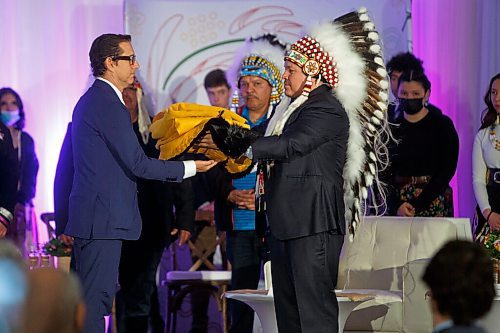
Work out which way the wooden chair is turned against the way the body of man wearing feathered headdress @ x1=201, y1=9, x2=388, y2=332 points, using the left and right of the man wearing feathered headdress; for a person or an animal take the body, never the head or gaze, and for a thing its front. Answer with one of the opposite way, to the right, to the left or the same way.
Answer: to the left

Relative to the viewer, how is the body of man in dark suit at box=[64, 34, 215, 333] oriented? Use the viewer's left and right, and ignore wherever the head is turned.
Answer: facing to the right of the viewer

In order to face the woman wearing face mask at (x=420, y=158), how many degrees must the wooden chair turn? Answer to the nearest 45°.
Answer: approximately 90° to its left

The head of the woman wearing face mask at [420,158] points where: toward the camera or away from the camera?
toward the camera

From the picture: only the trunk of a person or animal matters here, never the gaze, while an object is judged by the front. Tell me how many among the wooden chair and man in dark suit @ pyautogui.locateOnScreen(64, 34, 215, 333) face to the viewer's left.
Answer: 0

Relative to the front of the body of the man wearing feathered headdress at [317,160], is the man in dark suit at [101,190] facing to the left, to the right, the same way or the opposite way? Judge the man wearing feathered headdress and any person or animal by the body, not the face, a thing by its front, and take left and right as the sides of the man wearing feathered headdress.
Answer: the opposite way

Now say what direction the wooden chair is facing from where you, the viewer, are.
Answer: facing the viewer

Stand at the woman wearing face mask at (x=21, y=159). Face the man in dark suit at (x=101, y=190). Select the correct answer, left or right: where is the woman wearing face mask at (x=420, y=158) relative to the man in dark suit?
left

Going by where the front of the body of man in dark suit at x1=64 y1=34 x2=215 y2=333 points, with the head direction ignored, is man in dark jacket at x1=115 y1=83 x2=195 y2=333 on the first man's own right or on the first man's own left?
on the first man's own left

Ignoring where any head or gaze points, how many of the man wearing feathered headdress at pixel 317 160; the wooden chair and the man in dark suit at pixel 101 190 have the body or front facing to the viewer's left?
1

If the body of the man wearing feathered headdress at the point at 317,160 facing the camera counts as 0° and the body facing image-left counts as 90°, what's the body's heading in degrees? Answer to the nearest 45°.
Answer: approximately 90°

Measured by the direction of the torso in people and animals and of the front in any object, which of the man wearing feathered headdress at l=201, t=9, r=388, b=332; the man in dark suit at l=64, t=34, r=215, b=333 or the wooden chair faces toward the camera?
the wooden chair

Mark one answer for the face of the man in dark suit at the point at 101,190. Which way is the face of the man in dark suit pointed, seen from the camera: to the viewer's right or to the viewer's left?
to the viewer's right

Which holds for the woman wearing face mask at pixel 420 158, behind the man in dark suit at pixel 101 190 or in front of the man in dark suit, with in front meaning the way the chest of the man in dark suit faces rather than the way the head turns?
in front

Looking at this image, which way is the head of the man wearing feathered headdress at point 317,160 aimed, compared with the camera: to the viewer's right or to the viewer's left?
to the viewer's left
